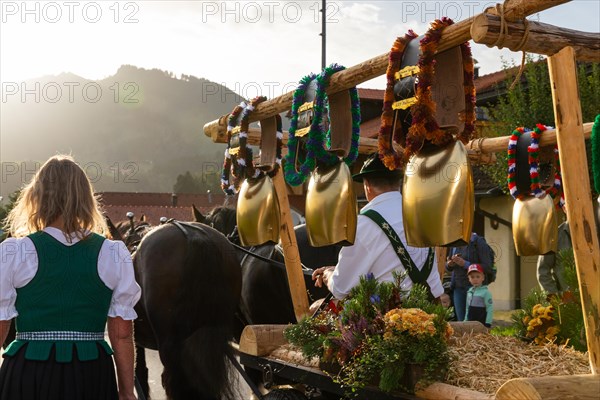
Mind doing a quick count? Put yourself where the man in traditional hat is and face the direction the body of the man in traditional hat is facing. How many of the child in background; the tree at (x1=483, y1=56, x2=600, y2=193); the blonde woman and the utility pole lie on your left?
1

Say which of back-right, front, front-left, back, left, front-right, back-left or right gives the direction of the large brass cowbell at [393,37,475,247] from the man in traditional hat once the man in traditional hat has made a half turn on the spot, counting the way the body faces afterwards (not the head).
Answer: front-right

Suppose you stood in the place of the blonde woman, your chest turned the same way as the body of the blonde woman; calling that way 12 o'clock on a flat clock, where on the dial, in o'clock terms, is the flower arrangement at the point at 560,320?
The flower arrangement is roughly at 3 o'clock from the blonde woman.

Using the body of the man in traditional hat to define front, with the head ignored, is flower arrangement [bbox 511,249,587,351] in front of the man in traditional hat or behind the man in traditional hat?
behind

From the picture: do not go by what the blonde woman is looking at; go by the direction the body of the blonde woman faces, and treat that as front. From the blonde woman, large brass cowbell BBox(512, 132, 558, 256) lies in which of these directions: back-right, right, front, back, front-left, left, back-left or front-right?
right

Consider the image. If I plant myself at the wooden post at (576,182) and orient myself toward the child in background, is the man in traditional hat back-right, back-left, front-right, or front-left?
front-left

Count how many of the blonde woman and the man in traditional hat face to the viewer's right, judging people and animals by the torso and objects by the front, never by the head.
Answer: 0

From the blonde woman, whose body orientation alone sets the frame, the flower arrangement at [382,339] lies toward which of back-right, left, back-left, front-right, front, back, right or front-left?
right

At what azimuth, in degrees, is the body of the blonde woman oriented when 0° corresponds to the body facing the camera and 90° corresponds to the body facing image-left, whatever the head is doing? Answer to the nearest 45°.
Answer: approximately 180°

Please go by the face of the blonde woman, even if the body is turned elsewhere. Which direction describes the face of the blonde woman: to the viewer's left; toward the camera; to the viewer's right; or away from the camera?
away from the camera

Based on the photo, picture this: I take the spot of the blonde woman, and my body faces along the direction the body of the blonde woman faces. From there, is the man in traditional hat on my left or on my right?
on my right

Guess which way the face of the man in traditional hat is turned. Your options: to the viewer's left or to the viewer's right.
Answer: to the viewer's left

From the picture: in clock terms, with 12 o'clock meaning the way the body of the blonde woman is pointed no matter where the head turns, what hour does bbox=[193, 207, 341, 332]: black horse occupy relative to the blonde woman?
The black horse is roughly at 1 o'clock from the blonde woman.

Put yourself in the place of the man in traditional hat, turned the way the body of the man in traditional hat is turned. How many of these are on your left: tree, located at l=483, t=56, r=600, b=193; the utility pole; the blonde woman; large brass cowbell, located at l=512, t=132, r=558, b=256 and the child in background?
1

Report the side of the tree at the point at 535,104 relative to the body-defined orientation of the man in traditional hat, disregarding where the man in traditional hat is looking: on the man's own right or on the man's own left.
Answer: on the man's own right
